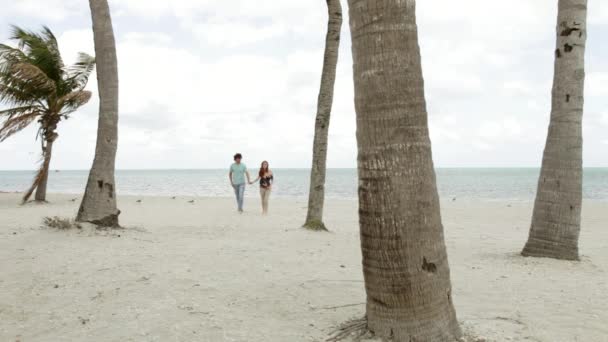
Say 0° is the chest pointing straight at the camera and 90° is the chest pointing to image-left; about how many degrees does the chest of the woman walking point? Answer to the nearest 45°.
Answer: approximately 0°
